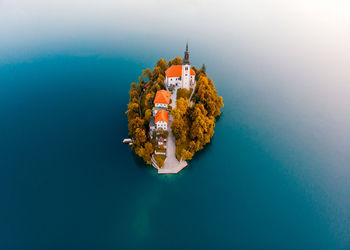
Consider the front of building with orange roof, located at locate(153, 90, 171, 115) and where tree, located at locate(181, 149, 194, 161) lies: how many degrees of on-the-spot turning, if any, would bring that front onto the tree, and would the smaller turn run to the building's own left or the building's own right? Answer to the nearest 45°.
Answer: approximately 45° to the building's own left

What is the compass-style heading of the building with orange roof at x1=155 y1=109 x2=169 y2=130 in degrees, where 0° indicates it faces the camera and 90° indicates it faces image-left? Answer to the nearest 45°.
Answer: approximately 0°

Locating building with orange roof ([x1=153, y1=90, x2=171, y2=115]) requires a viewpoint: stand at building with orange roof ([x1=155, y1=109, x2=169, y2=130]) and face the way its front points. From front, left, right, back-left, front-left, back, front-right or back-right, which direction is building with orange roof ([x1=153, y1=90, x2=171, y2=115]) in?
back

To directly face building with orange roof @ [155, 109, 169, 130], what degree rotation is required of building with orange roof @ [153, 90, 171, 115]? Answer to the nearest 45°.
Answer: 0° — it already faces it

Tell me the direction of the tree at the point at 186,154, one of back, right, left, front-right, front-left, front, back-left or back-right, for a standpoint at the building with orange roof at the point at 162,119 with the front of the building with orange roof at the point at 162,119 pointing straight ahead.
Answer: front-left

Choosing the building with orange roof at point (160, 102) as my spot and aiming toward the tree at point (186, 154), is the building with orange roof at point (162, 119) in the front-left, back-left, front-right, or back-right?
front-right

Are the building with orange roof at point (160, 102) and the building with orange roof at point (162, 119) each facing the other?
no

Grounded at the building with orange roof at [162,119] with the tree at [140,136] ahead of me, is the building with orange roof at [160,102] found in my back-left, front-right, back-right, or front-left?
back-right

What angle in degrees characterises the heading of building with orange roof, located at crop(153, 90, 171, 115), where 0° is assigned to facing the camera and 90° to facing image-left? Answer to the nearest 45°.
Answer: approximately 0°

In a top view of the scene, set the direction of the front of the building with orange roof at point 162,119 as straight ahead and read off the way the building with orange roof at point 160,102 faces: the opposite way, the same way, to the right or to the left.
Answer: the same way
